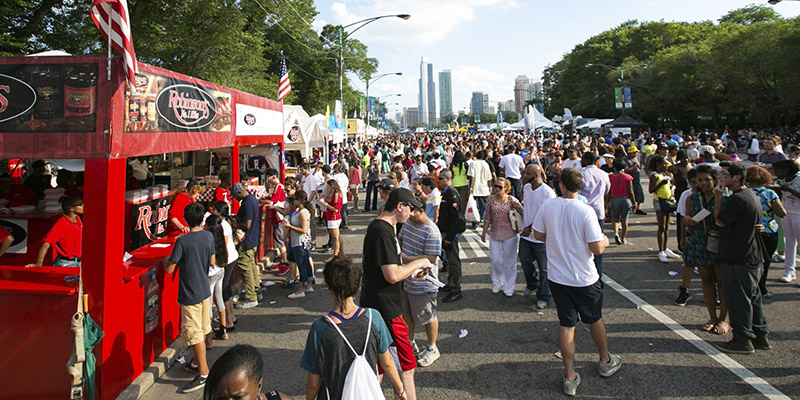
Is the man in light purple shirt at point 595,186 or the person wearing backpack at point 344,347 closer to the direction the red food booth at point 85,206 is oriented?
the person wearing backpack

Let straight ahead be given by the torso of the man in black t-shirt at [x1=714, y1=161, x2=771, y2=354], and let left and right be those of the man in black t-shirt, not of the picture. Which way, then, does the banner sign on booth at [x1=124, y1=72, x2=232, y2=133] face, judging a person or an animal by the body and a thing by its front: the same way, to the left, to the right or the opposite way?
the opposite way

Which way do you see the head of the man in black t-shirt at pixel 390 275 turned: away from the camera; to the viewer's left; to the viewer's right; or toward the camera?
to the viewer's right

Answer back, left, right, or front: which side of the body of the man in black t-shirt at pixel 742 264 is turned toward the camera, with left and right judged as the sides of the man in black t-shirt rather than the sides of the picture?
left

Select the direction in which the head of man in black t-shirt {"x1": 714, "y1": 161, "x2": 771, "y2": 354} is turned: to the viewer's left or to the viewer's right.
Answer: to the viewer's left

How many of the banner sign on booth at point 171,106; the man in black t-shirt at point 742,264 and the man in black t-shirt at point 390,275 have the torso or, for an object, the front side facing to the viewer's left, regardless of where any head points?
1
